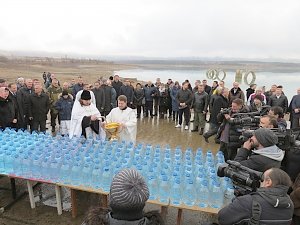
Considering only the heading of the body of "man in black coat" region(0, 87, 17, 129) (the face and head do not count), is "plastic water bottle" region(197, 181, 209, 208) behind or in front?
in front

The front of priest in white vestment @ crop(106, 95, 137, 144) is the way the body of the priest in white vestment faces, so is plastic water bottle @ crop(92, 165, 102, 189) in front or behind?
in front

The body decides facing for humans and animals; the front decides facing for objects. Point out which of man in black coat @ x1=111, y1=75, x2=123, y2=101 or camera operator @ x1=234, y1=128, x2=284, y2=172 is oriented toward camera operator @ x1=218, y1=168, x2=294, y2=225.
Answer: the man in black coat

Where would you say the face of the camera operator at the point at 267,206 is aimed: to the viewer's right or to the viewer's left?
to the viewer's left

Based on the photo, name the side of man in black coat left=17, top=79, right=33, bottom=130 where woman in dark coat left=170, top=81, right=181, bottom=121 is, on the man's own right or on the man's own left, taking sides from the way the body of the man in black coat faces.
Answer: on the man's own left

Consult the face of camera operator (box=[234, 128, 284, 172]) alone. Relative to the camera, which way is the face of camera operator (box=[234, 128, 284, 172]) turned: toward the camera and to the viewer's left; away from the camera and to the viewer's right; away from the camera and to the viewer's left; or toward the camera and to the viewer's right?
away from the camera and to the viewer's left

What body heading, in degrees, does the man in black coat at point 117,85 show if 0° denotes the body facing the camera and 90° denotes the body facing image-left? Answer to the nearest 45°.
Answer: approximately 0°

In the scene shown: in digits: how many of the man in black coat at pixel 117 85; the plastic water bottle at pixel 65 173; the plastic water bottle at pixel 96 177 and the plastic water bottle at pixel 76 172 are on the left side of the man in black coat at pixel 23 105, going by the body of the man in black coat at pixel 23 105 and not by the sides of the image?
1

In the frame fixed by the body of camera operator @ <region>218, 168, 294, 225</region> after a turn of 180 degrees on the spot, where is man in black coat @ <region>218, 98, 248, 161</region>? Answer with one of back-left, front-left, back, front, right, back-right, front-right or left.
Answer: back-left

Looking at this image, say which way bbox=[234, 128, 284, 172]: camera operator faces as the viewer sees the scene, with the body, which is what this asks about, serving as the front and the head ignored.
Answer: to the viewer's left

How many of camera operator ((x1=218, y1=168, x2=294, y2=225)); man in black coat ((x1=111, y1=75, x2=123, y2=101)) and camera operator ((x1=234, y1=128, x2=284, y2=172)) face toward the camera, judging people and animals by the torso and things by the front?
1

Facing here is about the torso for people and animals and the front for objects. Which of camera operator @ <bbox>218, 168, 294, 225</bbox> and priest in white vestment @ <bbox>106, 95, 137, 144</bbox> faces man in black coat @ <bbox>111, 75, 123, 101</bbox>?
the camera operator

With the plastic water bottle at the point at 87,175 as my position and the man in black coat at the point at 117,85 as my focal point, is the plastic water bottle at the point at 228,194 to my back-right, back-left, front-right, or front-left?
back-right

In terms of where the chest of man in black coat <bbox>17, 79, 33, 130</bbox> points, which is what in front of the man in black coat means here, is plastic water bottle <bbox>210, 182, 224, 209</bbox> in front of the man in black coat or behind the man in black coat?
in front

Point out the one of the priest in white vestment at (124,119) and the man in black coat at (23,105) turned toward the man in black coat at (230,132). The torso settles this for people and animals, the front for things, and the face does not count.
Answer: the man in black coat at (23,105)

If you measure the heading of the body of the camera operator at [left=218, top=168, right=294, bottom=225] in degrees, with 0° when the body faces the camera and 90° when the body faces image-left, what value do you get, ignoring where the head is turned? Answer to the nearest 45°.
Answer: approximately 135°

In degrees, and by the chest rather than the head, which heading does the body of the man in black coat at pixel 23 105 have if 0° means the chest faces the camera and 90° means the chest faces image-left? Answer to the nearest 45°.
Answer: approximately 315°

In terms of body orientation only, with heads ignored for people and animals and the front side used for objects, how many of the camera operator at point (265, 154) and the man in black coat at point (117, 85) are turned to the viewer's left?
1

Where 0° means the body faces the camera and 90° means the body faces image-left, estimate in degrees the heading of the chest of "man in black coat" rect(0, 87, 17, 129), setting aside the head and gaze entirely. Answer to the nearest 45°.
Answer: approximately 315°
